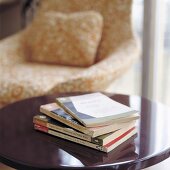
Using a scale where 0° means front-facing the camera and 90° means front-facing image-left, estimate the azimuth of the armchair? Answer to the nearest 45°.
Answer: approximately 45°

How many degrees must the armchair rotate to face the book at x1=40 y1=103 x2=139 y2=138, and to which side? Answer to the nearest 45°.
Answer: approximately 45° to its left

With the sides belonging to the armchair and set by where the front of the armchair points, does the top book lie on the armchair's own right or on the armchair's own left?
on the armchair's own left

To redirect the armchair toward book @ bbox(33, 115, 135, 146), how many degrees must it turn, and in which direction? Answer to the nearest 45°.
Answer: approximately 45° to its left
